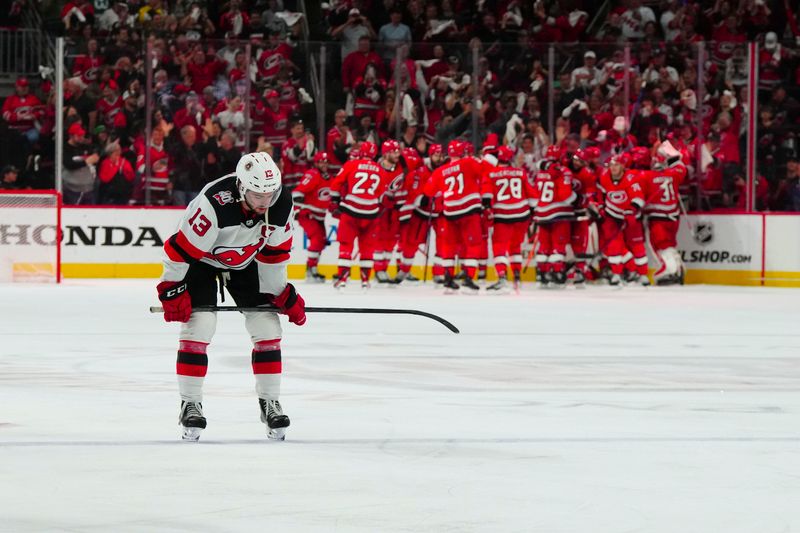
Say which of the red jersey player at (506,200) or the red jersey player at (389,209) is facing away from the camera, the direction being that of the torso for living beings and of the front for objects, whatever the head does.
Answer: the red jersey player at (506,200)

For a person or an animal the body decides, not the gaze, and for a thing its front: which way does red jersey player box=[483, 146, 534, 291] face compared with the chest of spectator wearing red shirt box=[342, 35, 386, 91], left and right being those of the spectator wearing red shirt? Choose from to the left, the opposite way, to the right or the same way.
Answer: the opposite way

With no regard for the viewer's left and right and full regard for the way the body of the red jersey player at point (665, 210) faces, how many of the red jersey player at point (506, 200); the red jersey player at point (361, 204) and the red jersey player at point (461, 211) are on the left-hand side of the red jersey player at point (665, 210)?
3

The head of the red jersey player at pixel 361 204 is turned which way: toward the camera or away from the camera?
away from the camera

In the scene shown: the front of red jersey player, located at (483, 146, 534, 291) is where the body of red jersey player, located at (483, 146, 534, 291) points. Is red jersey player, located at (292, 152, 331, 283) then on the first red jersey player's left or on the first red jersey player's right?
on the first red jersey player's left

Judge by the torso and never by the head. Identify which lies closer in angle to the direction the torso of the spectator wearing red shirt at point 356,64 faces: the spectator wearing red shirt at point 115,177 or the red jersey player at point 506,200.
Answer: the red jersey player

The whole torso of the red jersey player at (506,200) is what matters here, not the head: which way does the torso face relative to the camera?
away from the camera

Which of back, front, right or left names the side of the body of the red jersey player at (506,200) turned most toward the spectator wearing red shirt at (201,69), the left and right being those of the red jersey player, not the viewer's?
left

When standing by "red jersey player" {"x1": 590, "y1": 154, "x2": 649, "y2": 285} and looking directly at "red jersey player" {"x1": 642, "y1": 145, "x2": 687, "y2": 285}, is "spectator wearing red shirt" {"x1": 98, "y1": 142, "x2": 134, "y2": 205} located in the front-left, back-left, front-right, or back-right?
back-left
